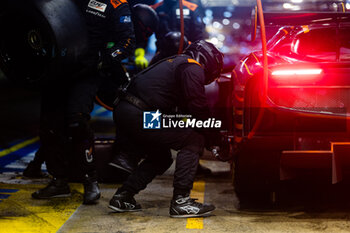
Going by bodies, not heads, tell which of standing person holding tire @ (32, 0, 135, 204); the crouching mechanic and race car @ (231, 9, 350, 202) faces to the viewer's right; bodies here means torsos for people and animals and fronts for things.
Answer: the crouching mechanic

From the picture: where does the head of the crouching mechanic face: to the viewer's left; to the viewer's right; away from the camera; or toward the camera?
to the viewer's right

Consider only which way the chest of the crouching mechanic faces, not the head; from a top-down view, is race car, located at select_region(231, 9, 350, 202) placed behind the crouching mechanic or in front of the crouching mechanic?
in front

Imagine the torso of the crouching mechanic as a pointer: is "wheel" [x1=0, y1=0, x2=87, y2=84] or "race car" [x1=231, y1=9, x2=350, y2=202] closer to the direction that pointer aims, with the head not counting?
the race car

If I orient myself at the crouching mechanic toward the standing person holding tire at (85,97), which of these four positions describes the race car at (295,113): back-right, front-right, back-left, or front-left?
back-right

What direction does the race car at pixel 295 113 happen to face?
away from the camera

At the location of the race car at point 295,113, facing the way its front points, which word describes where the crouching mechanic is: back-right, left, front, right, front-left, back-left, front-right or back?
left

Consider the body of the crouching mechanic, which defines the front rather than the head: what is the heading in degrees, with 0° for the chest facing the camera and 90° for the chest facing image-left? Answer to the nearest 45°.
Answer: approximately 270°

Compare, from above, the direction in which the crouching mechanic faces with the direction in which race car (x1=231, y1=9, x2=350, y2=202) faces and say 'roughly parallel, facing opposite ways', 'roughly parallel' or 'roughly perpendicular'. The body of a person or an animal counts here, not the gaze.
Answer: roughly perpendicular

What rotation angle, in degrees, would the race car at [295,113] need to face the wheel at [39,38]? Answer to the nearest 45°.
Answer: approximately 90° to its left
